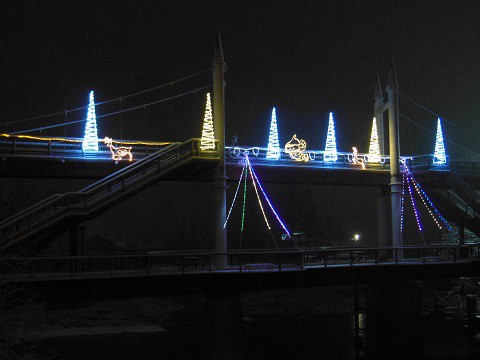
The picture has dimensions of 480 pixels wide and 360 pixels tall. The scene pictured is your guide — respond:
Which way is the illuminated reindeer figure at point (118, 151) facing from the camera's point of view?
to the viewer's left

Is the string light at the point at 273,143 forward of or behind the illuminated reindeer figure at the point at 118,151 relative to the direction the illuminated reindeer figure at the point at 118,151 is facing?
behind

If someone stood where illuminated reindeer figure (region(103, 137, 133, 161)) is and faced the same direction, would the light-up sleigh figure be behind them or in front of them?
behind

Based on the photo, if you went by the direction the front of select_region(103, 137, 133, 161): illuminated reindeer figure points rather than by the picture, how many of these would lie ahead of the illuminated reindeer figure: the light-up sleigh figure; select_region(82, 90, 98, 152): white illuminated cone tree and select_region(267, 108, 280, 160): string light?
1

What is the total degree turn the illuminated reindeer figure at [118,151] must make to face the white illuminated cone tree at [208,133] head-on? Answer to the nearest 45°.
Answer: approximately 135° to its left

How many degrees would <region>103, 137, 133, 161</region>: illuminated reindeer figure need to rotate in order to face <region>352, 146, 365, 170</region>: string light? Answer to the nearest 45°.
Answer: approximately 180°

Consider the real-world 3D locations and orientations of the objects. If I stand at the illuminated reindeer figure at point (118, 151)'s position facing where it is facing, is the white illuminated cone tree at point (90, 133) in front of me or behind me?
in front
